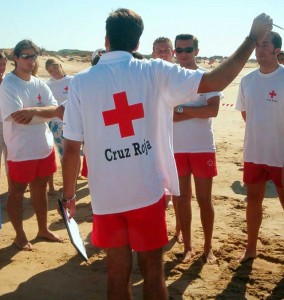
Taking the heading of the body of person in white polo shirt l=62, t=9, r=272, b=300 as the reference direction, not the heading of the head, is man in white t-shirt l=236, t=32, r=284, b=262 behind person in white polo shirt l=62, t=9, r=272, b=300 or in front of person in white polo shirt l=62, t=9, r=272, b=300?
in front

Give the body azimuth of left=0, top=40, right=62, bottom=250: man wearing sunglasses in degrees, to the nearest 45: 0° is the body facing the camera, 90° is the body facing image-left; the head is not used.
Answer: approximately 315°

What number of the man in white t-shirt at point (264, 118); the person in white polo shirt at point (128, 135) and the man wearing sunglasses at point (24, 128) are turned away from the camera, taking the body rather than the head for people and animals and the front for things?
1

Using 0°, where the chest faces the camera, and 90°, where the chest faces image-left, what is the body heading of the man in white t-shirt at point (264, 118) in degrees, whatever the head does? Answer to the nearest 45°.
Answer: approximately 45°

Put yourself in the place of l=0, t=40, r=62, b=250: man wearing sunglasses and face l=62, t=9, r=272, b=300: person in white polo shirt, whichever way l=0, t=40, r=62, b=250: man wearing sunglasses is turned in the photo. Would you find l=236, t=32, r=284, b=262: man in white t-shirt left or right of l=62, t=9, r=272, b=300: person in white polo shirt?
left

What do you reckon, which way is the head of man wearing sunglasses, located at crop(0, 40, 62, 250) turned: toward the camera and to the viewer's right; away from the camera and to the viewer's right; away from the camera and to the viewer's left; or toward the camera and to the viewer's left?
toward the camera and to the viewer's right

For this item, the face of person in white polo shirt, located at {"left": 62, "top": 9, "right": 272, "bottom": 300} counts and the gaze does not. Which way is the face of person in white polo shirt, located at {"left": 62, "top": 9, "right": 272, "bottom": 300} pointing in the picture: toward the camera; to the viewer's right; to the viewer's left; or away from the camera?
away from the camera

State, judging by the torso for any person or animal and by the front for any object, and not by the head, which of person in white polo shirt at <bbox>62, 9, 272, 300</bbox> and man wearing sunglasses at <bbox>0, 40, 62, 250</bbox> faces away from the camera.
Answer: the person in white polo shirt

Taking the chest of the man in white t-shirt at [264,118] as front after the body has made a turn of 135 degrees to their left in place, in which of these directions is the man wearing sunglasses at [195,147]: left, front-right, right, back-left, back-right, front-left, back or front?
back

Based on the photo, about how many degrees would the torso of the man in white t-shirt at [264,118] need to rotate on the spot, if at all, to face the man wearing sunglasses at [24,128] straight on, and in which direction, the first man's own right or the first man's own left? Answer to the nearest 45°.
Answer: approximately 45° to the first man's own right

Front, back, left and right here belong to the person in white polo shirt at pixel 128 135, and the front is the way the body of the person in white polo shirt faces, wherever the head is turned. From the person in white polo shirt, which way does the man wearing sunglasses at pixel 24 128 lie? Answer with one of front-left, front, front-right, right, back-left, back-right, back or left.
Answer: front-left

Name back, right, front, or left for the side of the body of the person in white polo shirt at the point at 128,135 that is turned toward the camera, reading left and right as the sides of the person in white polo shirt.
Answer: back

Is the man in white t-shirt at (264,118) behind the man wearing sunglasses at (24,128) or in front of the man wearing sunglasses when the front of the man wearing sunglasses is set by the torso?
in front

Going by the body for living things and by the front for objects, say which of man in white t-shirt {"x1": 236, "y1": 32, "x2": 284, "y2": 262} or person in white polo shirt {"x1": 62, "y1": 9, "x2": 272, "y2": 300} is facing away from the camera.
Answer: person in white polo shirt {"x1": 62, "y1": 9, "x2": 272, "y2": 300}

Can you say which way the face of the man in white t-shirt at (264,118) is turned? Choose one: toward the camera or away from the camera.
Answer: toward the camera

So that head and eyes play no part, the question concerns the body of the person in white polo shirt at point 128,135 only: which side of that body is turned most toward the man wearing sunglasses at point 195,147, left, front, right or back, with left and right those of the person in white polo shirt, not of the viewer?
front
